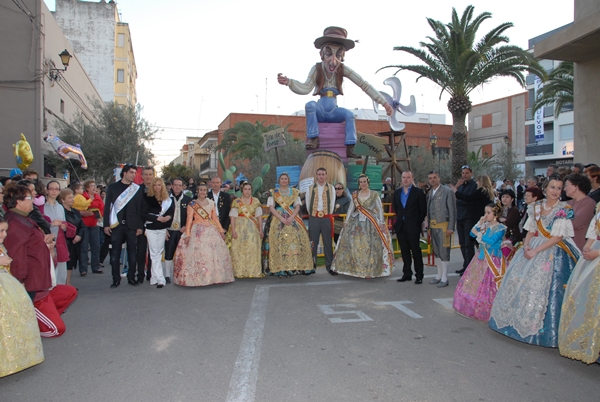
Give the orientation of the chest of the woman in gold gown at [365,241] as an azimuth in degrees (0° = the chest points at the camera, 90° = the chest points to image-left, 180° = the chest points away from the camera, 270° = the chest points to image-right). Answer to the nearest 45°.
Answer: approximately 0°

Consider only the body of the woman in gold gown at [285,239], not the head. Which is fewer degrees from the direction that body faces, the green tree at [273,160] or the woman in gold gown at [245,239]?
the woman in gold gown

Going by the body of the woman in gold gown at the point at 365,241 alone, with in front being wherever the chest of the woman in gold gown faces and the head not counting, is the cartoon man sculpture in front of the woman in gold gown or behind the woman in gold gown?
behind

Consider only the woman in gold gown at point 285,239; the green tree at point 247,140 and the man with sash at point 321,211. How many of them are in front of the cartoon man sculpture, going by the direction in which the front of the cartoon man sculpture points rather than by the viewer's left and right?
2

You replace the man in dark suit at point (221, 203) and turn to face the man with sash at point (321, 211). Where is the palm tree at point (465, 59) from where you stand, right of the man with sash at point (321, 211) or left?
left

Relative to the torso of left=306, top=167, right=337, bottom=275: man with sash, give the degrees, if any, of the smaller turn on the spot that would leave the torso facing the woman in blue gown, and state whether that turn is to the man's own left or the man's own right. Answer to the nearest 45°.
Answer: approximately 45° to the man's own left
